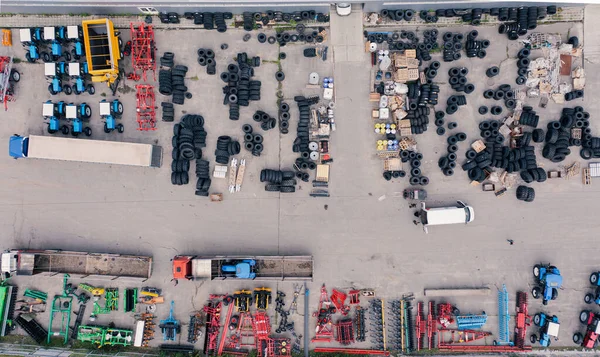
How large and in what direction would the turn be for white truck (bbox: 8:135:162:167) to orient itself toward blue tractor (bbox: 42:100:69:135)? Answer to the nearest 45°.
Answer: approximately 45° to its right

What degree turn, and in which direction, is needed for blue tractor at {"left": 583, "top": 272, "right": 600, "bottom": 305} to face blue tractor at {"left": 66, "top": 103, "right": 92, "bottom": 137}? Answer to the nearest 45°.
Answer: approximately 45° to its right

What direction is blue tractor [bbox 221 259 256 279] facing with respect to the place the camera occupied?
facing to the left of the viewer

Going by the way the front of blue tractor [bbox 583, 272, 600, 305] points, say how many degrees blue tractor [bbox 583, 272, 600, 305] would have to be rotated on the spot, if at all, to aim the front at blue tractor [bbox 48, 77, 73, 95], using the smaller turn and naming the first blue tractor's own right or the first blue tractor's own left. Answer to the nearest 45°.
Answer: approximately 45° to the first blue tractor's own right
